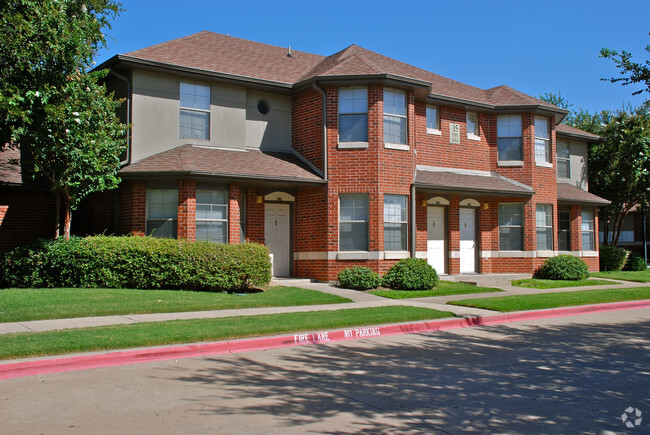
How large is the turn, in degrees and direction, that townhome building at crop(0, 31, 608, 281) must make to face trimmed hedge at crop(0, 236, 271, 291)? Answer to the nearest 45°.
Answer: approximately 90° to its right

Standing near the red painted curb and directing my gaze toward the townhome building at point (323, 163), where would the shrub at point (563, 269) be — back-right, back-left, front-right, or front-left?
front-right

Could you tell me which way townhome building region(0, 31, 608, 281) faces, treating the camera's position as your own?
facing the viewer and to the right of the viewer

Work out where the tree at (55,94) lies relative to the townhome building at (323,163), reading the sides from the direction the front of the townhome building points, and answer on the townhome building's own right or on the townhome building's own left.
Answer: on the townhome building's own right
